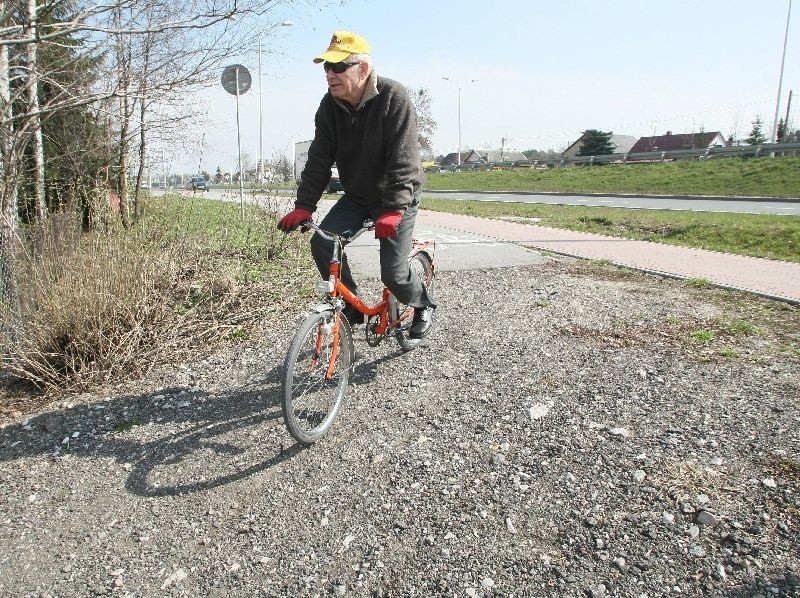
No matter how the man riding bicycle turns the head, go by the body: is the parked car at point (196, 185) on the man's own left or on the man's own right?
on the man's own right

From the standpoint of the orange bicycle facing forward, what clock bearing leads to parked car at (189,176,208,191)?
The parked car is roughly at 4 o'clock from the orange bicycle.

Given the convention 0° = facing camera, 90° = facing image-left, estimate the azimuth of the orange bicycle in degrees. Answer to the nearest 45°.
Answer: approximately 45°

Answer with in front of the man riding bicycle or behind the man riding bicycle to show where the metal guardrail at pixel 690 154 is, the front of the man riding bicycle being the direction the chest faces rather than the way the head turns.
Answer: behind
